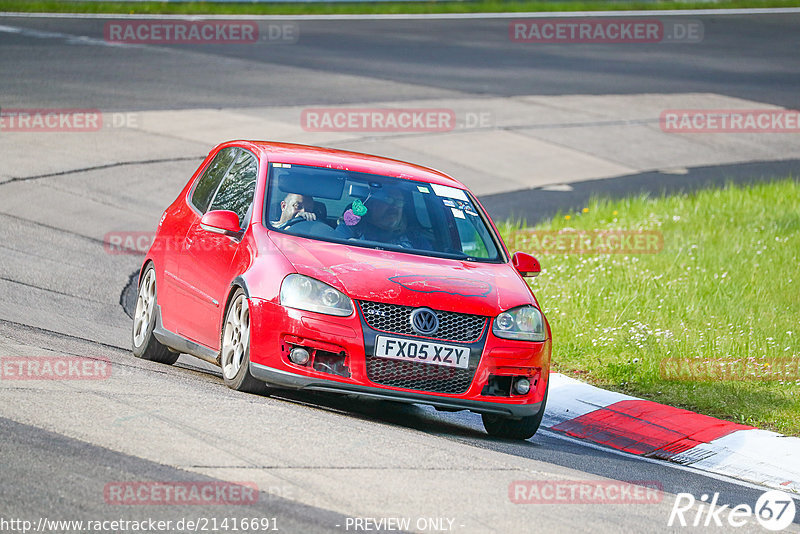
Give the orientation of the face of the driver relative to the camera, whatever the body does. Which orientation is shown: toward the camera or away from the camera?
toward the camera

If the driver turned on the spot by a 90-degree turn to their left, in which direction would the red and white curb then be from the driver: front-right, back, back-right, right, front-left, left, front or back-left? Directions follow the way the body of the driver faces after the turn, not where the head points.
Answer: front-right

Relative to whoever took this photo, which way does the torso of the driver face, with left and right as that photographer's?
facing the viewer and to the right of the viewer

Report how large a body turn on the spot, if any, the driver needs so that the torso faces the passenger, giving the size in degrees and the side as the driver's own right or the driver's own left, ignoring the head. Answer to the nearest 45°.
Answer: approximately 45° to the driver's own left
